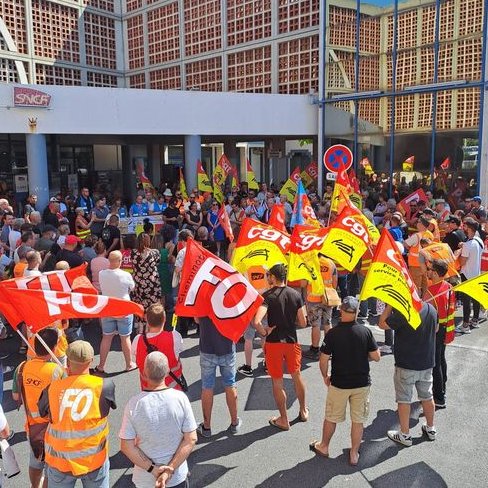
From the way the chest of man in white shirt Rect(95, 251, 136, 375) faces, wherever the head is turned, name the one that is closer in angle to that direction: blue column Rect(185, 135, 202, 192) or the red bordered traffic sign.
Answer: the blue column

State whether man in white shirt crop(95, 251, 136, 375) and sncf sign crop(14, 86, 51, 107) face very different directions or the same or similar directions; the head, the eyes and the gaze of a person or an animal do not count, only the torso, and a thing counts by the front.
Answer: very different directions

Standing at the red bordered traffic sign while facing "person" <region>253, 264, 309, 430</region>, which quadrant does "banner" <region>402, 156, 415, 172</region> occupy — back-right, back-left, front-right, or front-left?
back-left

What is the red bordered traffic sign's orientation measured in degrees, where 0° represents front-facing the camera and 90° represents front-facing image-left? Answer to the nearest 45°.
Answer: approximately 0°

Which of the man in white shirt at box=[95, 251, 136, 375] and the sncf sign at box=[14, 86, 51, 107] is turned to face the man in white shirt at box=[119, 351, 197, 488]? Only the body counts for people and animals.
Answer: the sncf sign

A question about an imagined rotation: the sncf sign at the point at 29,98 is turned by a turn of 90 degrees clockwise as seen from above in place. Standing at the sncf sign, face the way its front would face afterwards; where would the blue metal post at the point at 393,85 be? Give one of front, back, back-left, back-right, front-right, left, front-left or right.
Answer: back

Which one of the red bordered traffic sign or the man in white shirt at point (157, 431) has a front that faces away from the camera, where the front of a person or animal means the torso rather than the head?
the man in white shirt

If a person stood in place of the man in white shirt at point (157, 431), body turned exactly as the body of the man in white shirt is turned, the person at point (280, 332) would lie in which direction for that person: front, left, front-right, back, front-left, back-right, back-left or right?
front-right

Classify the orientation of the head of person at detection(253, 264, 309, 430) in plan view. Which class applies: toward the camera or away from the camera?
away from the camera

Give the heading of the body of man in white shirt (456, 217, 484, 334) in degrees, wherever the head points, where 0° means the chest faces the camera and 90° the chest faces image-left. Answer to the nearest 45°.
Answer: approximately 90°

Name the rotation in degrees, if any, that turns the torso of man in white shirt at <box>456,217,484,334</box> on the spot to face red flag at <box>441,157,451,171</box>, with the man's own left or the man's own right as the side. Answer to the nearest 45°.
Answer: approximately 90° to the man's own right

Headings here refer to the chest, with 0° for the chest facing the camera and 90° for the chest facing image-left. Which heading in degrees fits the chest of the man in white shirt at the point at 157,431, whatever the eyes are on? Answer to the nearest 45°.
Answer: approximately 180°

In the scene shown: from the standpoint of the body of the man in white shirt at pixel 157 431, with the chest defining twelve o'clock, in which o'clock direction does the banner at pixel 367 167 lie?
The banner is roughly at 1 o'clock from the man in white shirt.

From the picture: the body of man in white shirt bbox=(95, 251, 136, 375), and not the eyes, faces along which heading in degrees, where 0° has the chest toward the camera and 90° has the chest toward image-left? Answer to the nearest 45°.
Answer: approximately 180°

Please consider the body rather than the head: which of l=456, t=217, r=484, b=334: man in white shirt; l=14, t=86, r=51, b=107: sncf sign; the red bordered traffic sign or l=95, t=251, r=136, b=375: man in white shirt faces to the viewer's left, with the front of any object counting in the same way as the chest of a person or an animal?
l=456, t=217, r=484, b=334: man in white shirt

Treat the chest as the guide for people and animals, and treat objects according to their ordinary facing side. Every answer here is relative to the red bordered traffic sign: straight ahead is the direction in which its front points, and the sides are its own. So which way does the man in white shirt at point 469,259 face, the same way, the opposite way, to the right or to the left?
to the right
